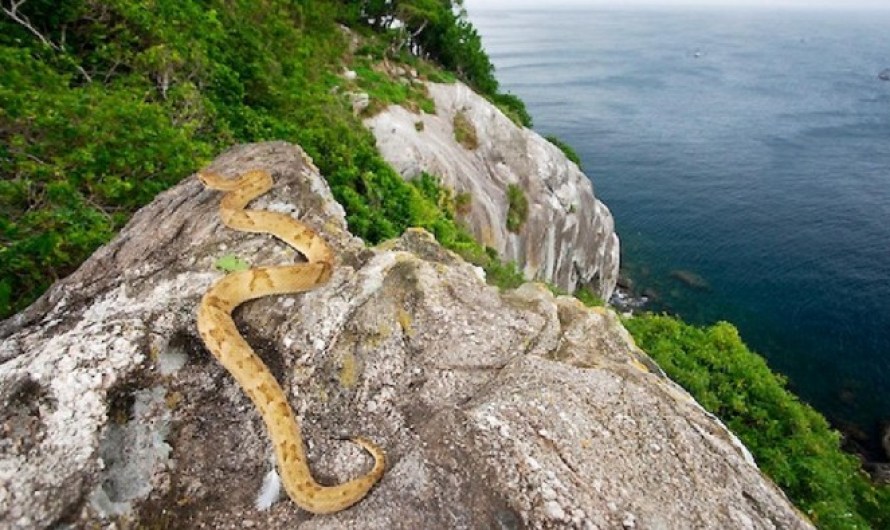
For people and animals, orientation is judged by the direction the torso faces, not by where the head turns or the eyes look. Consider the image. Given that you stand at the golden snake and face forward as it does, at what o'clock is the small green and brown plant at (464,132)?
The small green and brown plant is roughly at 4 o'clock from the golden snake.

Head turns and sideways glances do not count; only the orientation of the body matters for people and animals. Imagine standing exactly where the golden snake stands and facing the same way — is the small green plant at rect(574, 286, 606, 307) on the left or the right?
on its right

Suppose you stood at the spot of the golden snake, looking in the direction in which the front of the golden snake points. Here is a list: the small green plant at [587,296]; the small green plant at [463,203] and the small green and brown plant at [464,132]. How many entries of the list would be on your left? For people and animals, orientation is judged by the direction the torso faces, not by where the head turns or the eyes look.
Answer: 0

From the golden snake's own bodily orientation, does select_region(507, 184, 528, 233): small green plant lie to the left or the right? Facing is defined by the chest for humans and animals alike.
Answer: on its right
